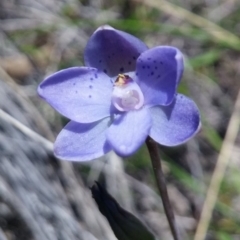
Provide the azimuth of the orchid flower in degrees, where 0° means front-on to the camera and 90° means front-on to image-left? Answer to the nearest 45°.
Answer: approximately 0°
